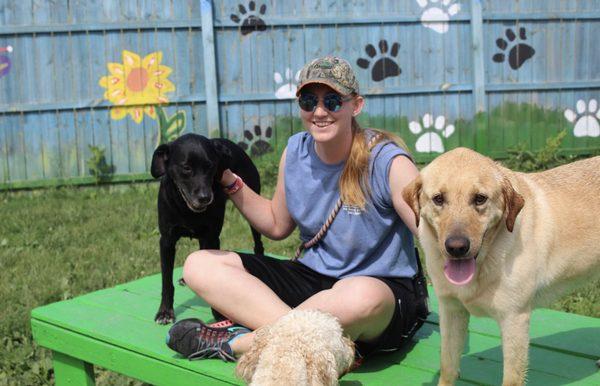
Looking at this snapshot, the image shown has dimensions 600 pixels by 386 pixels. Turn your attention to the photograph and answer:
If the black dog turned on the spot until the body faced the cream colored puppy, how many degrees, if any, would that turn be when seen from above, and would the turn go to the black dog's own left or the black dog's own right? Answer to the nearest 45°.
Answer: approximately 45° to the black dog's own left

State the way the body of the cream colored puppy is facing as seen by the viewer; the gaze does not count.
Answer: away from the camera

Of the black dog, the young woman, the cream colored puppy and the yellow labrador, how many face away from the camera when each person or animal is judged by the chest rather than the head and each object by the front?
1

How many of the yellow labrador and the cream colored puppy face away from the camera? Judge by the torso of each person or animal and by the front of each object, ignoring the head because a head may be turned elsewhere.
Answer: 1

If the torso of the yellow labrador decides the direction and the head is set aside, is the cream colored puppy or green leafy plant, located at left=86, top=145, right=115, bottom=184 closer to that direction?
the cream colored puppy

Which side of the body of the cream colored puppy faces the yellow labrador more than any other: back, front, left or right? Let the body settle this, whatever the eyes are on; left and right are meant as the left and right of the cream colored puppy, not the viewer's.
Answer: right

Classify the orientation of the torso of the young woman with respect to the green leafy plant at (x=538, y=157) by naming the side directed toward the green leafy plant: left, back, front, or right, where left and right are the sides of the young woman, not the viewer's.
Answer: back

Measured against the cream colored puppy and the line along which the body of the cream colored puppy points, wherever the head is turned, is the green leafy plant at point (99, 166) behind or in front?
in front

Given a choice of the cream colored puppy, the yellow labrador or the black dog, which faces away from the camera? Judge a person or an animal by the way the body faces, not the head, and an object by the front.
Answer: the cream colored puppy

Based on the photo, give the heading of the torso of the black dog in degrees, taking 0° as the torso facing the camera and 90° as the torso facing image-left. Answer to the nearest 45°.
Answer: approximately 45°

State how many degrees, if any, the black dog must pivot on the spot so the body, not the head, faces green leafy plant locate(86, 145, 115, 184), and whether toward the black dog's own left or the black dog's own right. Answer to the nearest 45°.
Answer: approximately 135° to the black dog's own right

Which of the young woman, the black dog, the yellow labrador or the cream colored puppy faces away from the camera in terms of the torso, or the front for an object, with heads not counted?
the cream colored puppy

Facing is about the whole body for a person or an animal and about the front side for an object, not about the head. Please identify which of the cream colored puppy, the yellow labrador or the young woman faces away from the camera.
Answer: the cream colored puppy

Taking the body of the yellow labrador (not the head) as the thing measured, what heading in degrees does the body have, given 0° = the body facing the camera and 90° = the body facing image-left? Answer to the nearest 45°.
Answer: approximately 45°

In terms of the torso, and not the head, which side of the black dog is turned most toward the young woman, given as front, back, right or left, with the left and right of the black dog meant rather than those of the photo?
left
